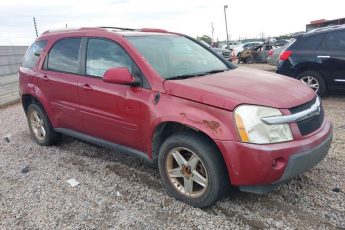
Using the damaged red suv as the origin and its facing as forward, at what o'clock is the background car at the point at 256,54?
The background car is roughly at 8 o'clock from the damaged red suv.

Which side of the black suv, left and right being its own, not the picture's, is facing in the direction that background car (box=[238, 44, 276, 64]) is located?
left

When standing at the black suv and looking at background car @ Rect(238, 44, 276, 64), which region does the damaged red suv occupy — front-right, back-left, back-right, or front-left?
back-left

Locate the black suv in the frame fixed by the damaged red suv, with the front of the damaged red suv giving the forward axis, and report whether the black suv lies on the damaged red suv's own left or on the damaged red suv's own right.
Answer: on the damaged red suv's own left

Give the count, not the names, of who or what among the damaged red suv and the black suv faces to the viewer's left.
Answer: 0

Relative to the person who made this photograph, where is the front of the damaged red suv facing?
facing the viewer and to the right of the viewer

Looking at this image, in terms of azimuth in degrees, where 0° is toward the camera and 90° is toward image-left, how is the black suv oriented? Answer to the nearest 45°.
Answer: approximately 270°
